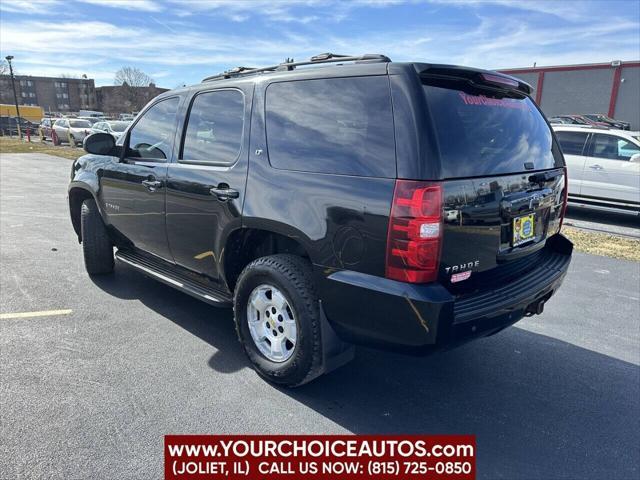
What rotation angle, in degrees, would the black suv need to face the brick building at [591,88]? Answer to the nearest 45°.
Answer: approximately 90° to its right

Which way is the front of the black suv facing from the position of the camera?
facing away from the viewer and to the left of the viewer

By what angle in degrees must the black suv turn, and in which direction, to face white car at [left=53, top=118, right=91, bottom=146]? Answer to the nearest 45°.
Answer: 0° — it already faces it

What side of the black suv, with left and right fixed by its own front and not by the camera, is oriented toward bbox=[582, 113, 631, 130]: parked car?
right

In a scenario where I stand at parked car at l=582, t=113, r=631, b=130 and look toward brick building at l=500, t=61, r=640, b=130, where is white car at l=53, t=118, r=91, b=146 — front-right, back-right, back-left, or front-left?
back-left

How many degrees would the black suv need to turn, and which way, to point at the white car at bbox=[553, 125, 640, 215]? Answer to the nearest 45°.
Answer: approximately 90° to its right
